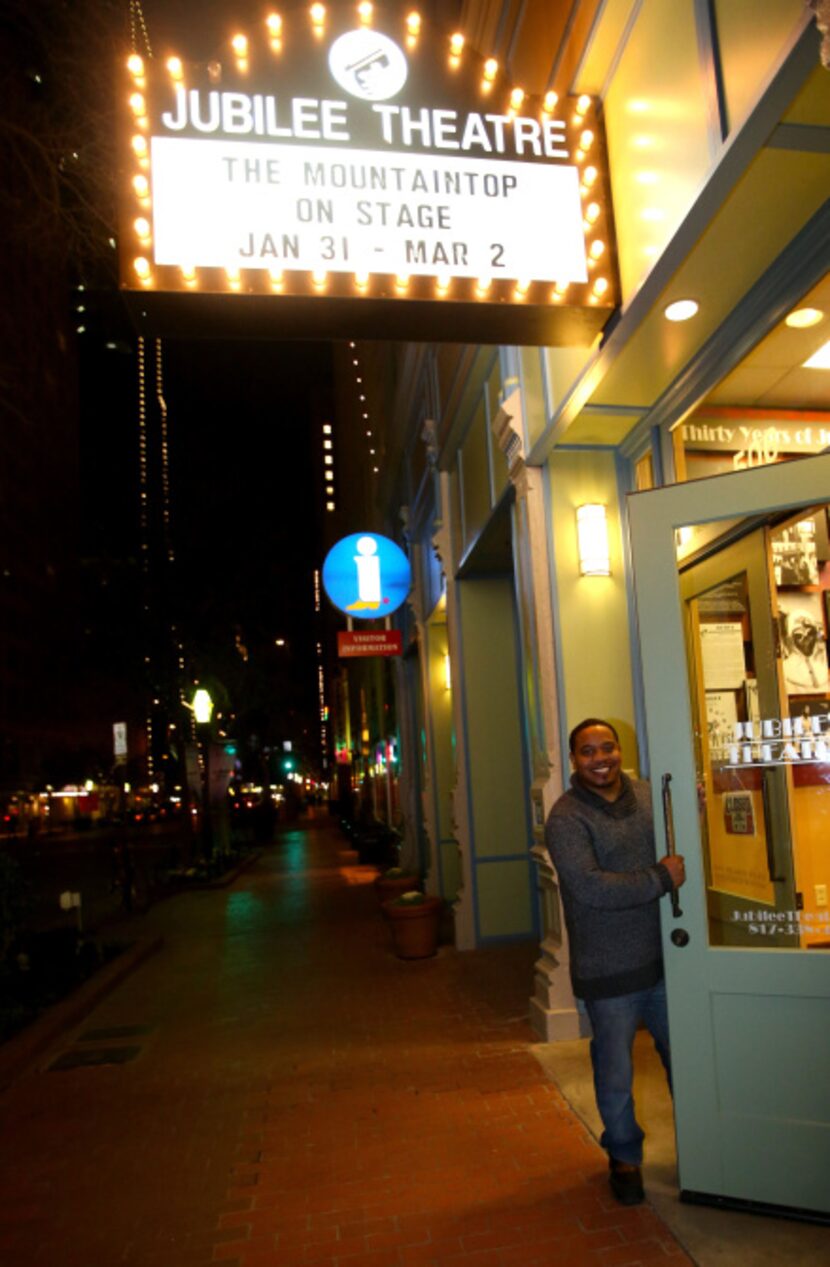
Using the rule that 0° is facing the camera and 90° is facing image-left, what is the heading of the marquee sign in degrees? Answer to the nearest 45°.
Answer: approximately 0°

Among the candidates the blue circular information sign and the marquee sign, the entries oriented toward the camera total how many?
2

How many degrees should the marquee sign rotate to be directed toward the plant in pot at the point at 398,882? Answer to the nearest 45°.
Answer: approximately 180°

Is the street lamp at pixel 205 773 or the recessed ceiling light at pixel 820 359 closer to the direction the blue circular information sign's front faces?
the recessed ceiling light

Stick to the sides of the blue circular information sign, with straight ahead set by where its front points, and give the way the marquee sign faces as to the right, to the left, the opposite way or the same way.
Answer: the same way

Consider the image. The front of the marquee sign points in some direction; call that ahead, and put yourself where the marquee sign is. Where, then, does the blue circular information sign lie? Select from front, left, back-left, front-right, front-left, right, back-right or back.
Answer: back

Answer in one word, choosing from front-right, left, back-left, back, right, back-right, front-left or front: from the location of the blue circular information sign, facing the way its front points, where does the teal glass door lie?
front

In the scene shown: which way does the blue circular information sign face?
toward the camera

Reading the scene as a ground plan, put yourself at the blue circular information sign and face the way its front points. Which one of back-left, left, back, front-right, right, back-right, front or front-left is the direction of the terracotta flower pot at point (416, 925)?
front

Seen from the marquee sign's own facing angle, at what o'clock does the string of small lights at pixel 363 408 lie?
The string of small lights is roughly at 6 o'clock from the marquee sign.

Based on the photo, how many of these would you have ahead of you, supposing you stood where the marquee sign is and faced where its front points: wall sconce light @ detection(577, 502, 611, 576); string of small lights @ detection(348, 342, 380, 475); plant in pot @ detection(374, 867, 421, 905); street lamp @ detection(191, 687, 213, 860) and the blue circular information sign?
0

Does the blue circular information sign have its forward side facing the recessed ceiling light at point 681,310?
yes

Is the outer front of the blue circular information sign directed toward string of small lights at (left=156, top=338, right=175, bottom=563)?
no

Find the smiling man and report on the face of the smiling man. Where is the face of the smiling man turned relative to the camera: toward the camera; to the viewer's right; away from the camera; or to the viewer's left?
toward the camera

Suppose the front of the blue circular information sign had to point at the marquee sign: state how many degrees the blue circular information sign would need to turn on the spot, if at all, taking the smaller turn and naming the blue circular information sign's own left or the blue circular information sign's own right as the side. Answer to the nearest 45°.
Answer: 0° — it already faces it

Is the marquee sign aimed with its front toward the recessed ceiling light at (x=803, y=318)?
no

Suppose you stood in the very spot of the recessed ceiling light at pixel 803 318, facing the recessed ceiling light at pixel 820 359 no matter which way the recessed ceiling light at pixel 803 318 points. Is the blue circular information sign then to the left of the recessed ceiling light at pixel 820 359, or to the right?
left

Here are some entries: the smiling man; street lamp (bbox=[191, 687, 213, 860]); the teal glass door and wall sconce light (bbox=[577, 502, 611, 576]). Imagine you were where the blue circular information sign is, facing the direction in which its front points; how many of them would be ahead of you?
3
